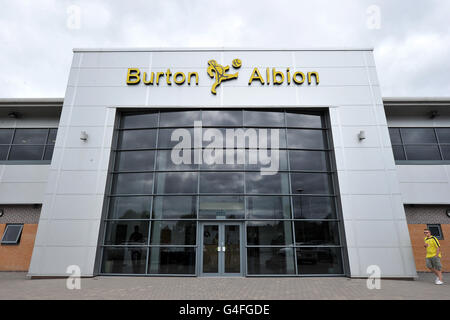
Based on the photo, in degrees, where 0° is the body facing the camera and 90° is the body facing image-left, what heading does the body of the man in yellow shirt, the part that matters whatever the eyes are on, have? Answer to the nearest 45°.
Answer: approximately 45°

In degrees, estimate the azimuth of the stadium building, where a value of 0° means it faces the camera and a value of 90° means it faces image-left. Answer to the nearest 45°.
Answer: approximately 0°

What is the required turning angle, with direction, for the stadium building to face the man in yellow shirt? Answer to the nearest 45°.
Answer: approximately 90° to its left

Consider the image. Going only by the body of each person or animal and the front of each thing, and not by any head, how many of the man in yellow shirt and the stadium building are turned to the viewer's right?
0
